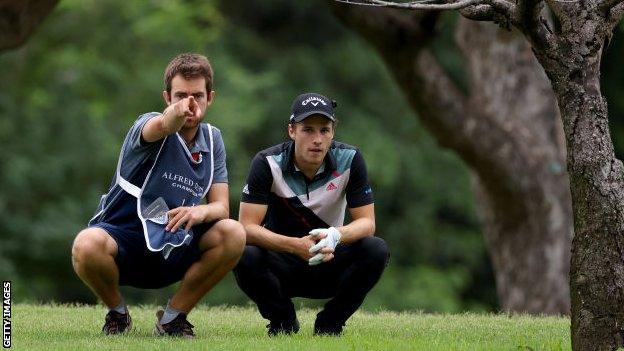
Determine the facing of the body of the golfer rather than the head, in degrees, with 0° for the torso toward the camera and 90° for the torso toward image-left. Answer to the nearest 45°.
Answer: approximately 0°

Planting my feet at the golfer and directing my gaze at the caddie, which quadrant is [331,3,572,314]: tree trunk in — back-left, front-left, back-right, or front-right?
back-right

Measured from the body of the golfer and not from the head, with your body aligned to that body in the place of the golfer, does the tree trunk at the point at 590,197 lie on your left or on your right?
on your left

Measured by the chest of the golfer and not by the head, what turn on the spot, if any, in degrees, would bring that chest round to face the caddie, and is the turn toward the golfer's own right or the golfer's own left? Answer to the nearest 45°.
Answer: approximately 90° to the golfer's own right

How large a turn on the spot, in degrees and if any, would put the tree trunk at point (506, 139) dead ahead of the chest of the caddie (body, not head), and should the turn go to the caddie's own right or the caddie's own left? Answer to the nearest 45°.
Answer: approximately 135° to the caddie's own left

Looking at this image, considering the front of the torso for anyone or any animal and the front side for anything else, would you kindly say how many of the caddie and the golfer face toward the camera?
2

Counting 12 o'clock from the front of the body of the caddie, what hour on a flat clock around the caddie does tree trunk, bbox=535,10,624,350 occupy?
The tree trunk is roughly at 10 o'clock from the caddie.

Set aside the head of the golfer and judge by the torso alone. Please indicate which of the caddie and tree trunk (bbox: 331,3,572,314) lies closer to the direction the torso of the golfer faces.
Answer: the caddie

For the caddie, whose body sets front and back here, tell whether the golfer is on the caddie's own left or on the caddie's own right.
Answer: on the caddie's own left
